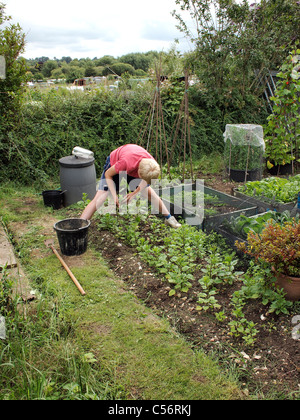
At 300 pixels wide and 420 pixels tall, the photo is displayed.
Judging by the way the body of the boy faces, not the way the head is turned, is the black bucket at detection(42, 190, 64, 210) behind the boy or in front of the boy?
behind

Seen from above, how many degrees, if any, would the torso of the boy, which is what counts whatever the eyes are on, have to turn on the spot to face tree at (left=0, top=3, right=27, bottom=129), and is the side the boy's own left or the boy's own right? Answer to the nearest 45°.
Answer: approximately 180°

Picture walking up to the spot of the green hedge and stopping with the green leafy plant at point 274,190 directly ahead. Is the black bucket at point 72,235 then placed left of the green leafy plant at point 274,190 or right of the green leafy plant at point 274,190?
right

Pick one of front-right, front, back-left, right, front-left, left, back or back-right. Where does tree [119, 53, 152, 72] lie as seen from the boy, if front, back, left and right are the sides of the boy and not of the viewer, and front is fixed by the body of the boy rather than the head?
back-left

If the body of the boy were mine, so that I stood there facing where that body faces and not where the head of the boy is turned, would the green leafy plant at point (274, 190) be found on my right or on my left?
on my left

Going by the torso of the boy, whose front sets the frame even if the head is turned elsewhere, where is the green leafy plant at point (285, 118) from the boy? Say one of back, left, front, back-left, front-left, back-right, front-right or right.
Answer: left

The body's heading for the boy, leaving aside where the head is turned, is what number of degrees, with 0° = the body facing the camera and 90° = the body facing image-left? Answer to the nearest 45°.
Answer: approximately 315°

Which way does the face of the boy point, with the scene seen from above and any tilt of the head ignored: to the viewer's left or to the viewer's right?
to the viewer's right

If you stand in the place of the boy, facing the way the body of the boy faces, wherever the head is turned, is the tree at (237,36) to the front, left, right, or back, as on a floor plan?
left

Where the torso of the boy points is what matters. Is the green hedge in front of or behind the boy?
behind
